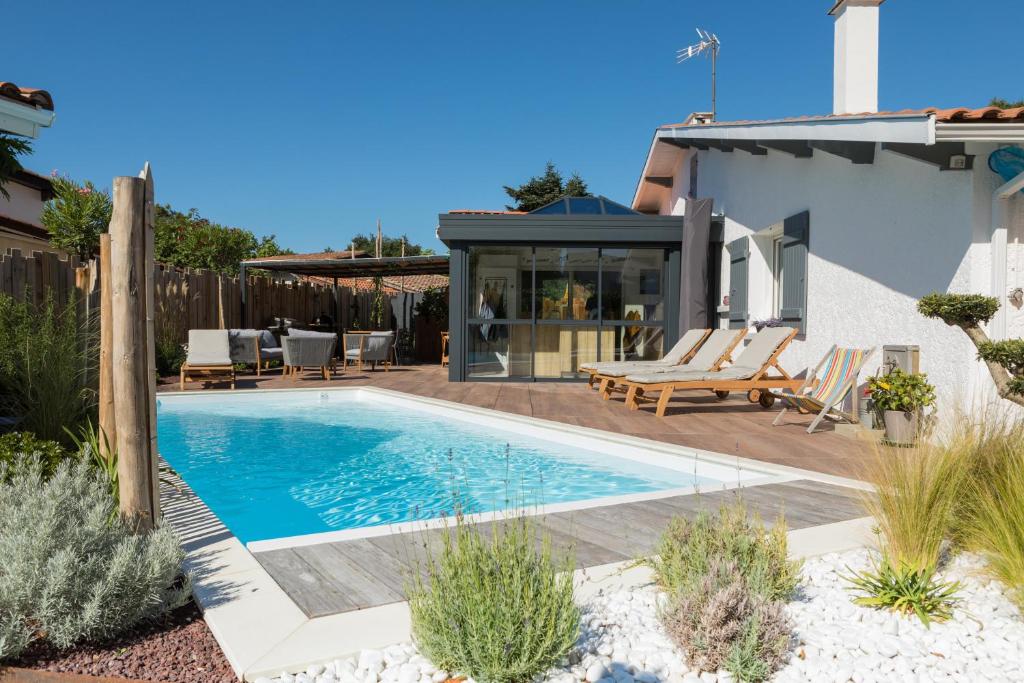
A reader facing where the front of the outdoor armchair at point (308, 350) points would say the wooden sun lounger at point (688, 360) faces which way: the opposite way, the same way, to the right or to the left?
to the left

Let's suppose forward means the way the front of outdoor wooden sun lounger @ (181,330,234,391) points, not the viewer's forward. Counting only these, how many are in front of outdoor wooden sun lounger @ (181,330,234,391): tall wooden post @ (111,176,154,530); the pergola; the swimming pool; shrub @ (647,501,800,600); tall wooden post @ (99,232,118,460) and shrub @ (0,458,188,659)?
5

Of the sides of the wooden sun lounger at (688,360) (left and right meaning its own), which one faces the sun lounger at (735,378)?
left

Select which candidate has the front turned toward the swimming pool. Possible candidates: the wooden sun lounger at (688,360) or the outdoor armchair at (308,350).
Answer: the wooden sun lounger

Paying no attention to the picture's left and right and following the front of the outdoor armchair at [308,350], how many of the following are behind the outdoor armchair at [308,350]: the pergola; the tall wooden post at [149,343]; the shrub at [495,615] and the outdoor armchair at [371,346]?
2

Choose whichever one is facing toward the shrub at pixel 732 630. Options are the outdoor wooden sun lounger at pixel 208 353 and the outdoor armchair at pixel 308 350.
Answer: the outdoor wooden sun lounger at pixel 208 353

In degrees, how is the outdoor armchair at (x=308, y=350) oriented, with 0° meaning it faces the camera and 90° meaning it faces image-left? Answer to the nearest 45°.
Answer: approximately 180°

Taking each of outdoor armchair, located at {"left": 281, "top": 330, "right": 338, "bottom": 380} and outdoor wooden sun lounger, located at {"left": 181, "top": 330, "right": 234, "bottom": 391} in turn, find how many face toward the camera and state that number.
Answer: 1

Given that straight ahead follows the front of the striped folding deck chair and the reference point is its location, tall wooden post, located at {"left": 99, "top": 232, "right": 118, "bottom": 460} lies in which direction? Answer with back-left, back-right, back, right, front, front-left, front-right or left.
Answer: front

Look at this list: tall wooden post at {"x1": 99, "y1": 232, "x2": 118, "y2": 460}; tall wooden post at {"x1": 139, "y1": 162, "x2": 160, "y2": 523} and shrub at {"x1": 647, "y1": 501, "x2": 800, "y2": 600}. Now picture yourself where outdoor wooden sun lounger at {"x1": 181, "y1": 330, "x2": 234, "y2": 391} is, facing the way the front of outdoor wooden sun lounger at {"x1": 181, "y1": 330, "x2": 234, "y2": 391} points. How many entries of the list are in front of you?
3

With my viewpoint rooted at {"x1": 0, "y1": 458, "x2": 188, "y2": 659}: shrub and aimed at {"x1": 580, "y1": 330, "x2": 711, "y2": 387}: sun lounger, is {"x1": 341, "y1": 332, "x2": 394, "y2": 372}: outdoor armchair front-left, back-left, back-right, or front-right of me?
front-left

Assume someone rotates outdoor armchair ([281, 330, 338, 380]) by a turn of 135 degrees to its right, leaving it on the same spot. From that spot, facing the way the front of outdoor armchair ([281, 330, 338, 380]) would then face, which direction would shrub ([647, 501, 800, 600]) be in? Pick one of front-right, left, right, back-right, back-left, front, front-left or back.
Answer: front-right

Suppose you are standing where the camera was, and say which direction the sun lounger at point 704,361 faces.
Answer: facing the viewer and to the left of the viewer

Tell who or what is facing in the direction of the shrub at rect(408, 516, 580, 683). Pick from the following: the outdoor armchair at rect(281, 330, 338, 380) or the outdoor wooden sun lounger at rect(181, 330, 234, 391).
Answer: the outdoor wooden sun lounger at rect(181, 330, 234, 391)

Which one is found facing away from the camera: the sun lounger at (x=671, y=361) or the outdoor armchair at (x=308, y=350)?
the outdoor armchair

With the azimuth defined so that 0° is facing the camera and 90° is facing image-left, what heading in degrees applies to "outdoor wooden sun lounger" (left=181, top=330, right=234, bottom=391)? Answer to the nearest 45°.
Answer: approximately 0°

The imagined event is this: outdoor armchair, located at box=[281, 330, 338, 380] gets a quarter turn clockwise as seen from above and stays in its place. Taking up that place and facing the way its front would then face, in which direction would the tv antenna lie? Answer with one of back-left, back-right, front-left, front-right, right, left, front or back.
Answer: front

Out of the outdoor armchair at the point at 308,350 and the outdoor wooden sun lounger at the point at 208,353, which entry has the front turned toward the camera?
the outdoor wooden sun lounger at the point at 208,353

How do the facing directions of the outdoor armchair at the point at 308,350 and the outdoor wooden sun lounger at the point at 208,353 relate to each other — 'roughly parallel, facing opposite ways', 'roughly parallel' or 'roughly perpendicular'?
roughly parallel, facing opposite ways
